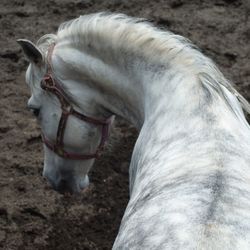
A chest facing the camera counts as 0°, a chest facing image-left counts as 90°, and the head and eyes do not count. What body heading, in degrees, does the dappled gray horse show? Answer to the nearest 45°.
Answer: approximately 135°
